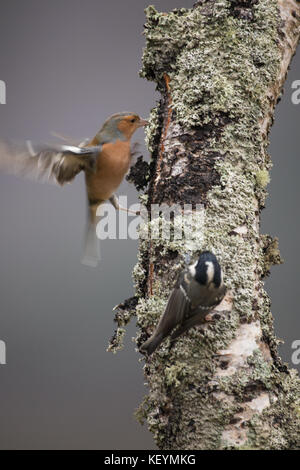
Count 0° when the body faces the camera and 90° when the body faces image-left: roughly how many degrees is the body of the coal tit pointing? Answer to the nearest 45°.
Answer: approximately 225°
